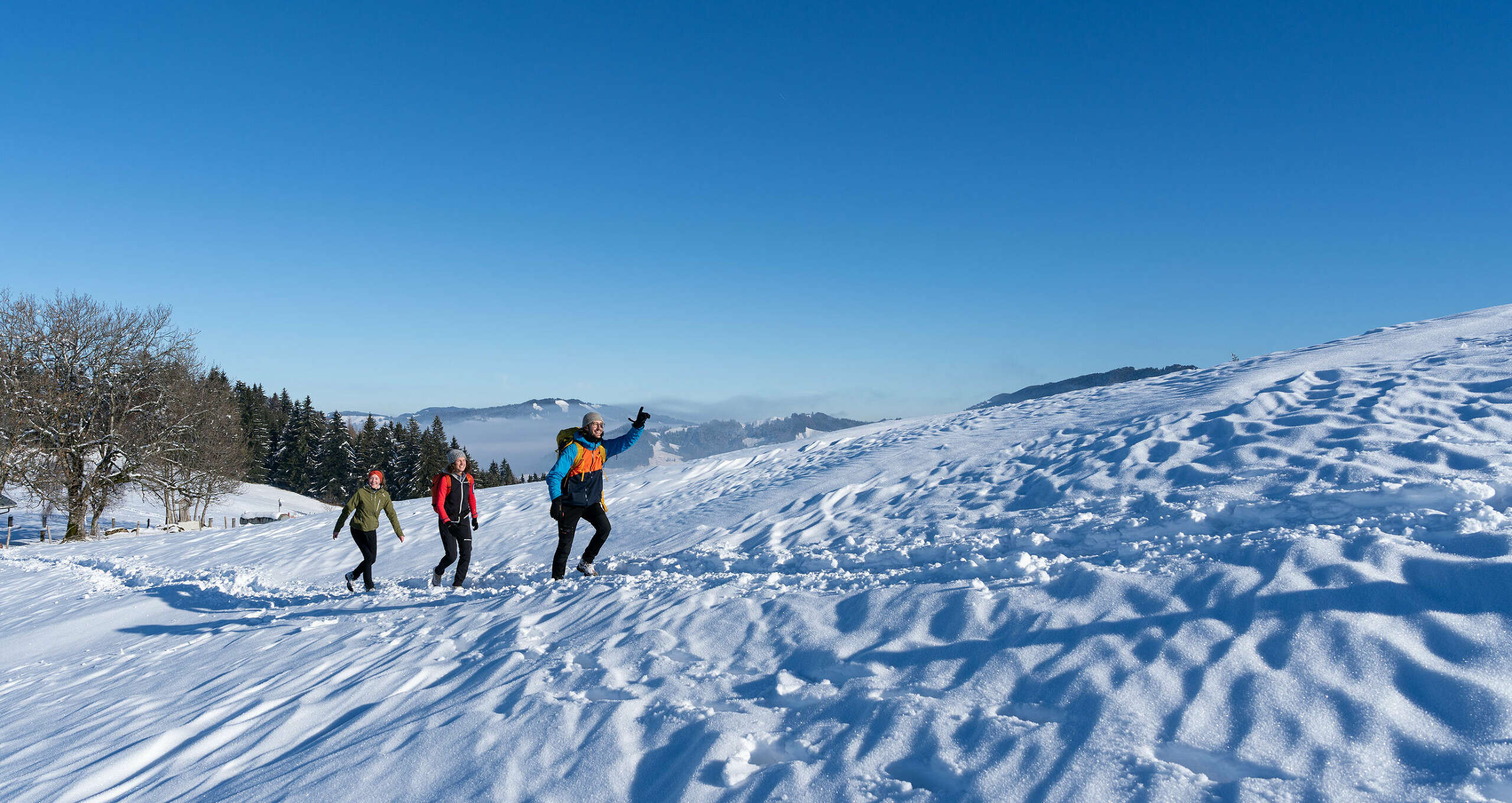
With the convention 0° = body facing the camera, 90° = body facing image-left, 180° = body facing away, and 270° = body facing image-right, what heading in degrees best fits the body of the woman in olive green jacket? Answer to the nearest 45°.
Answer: approximately 315°

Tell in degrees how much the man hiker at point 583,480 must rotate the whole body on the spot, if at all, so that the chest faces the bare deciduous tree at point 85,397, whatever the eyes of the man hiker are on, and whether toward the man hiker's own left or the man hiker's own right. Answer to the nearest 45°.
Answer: approximately 180°

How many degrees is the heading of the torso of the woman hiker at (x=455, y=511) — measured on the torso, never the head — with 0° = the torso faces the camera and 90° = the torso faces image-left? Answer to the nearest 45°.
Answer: approximately 315°

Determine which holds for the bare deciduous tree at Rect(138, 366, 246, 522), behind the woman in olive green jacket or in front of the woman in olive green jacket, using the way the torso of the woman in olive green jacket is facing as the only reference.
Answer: behind

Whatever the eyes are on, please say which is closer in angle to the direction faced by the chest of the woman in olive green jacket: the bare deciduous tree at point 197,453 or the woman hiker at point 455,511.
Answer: the woman hiker

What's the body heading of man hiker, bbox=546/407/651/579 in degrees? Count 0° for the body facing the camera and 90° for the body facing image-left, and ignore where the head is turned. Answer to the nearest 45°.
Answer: approximately 315°
